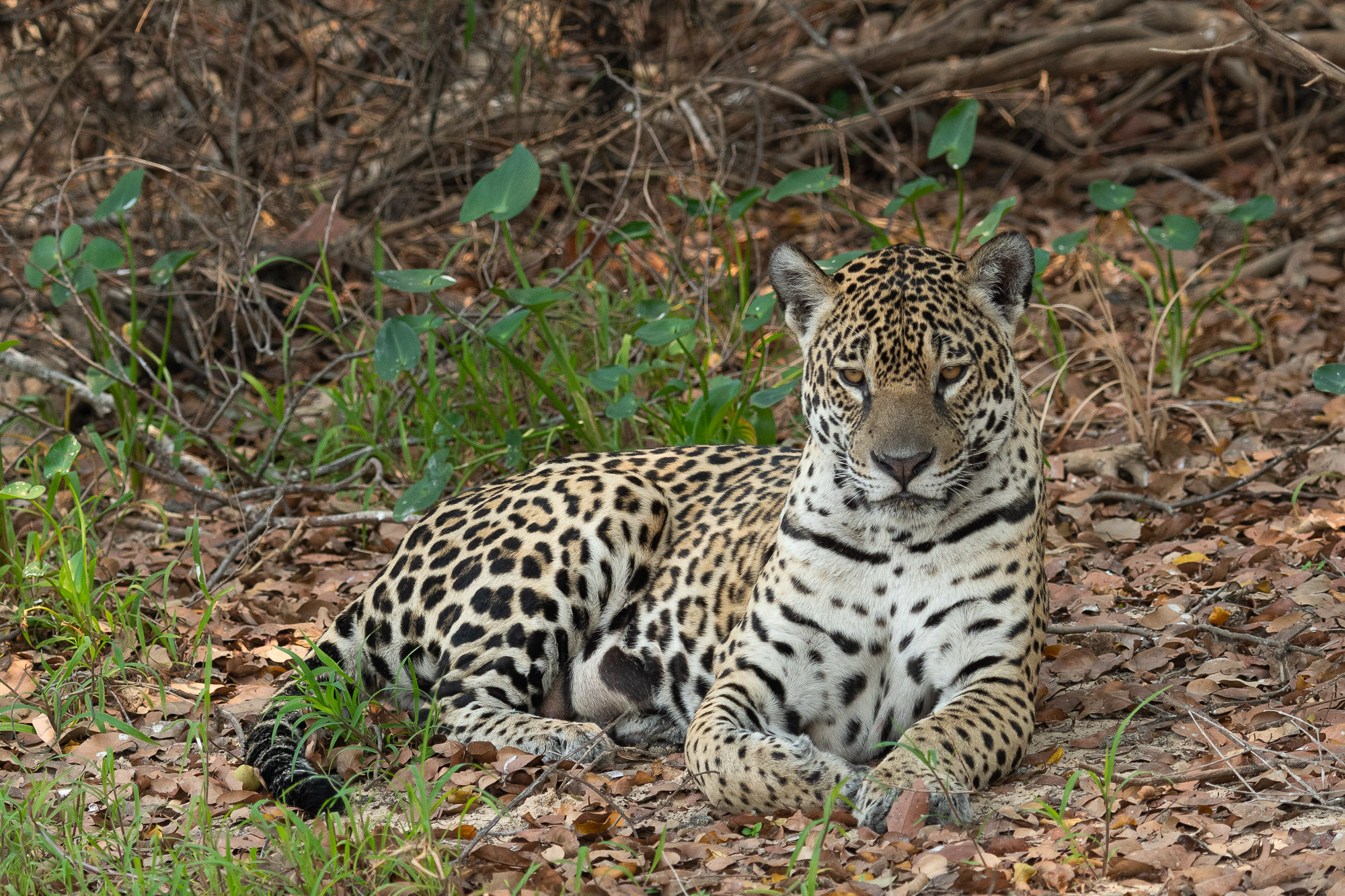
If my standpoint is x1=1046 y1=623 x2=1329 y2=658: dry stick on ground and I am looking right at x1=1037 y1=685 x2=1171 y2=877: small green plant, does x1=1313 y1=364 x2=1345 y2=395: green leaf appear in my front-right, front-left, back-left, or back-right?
back-left

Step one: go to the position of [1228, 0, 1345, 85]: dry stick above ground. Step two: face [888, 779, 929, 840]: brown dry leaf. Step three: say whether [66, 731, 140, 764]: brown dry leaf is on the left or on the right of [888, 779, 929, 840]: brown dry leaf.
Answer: right

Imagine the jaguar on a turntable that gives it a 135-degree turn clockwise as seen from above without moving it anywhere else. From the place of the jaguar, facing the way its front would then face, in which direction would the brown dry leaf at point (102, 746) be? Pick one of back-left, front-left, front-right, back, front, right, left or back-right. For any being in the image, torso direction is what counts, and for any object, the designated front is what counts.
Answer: front

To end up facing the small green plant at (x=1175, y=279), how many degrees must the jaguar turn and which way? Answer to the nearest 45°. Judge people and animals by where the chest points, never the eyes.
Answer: approximately 90° to its left

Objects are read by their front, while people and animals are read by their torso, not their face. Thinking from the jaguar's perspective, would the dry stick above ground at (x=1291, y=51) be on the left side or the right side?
on its left

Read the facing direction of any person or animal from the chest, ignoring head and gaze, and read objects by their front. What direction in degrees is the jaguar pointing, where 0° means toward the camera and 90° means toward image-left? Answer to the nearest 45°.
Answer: approximately 315°

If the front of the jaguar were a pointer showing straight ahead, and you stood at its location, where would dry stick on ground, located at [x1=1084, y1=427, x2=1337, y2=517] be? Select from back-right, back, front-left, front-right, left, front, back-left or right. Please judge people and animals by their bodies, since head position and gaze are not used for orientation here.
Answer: left

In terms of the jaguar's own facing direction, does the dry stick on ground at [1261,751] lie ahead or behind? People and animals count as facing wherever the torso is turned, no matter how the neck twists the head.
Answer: ahead
